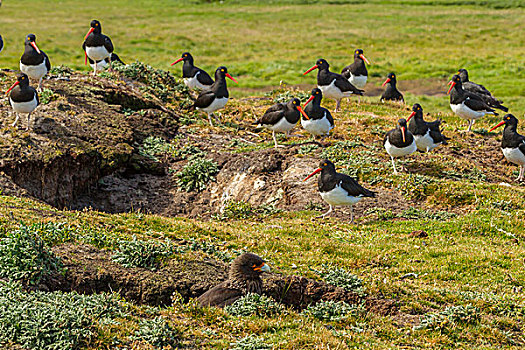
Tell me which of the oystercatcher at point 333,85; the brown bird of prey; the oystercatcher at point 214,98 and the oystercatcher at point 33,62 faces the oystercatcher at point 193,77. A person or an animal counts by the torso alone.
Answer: the oystercatcher at point 333,85

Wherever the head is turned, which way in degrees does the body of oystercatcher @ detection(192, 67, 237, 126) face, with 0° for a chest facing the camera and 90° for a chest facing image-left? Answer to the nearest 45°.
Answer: approximately 270°

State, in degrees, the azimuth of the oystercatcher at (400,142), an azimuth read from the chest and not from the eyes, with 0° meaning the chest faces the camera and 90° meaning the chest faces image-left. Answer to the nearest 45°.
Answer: approximately 0°

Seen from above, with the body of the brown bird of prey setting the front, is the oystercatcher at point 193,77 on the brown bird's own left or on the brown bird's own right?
on the brown bird's own left

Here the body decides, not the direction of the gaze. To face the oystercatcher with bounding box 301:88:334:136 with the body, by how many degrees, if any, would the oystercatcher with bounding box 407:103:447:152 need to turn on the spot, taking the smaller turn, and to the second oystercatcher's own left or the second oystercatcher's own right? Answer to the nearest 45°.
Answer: approximately 45° to the second oystercatcher's own right

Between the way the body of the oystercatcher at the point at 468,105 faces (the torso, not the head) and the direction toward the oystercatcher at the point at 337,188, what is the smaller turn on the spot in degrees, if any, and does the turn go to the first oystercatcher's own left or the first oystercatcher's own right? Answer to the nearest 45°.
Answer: approximately 90° to the first oystercatcher's own left

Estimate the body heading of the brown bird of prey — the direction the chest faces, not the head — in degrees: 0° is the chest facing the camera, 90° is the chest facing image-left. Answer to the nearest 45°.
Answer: approximately 270°

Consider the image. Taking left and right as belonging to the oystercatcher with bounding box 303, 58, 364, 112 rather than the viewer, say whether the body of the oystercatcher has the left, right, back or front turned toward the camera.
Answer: left

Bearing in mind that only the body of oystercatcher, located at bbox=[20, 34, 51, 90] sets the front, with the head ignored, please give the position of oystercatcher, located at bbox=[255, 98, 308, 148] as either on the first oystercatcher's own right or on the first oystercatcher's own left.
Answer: on the first oystercatcher's own left

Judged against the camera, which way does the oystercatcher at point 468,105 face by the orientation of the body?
to the viewer's left
